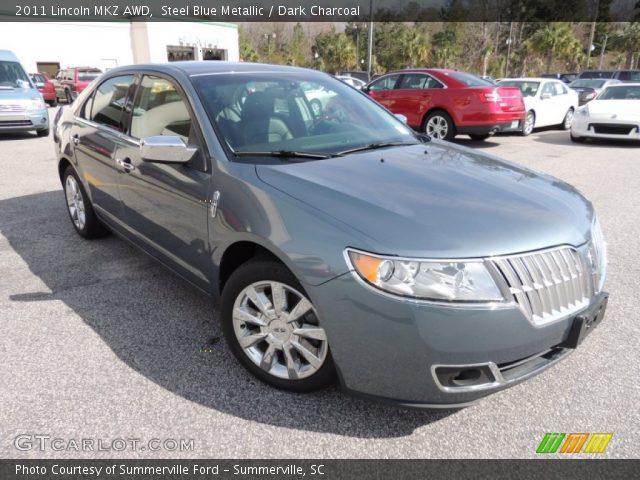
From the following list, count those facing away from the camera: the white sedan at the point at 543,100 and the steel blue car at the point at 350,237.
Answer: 0

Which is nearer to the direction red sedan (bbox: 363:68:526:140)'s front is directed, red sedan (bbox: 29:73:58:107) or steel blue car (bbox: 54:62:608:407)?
the red sedan

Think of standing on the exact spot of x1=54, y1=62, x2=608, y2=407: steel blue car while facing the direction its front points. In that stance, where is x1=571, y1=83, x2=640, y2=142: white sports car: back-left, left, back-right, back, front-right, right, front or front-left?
left

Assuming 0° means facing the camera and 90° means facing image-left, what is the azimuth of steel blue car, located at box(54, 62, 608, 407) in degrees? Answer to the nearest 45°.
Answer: approximately 315°

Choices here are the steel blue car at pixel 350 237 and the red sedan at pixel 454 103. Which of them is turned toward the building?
the red sedan

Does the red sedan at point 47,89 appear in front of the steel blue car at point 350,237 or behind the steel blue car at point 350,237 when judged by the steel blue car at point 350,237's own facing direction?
behind

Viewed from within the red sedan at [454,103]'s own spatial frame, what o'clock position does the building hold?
The building is roughly at 12 o'clock from the red sedan.

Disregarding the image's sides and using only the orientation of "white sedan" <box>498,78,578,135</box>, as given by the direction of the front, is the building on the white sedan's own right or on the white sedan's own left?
on the white sedan's own right

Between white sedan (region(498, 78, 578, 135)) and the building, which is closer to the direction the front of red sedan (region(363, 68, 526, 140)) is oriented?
the building

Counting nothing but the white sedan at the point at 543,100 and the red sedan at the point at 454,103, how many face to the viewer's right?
0

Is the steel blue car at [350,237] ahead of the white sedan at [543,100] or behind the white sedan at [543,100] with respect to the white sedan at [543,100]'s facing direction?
ahead
